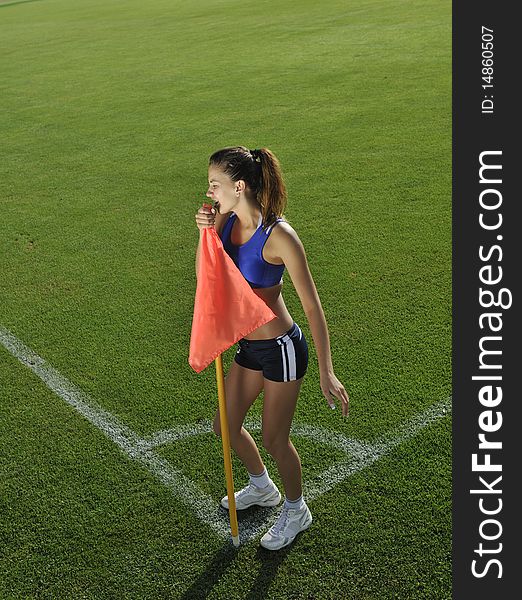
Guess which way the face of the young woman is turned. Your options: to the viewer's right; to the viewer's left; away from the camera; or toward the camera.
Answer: to the viewer's left

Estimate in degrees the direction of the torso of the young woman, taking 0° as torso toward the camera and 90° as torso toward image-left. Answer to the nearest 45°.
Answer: approximately 45°
